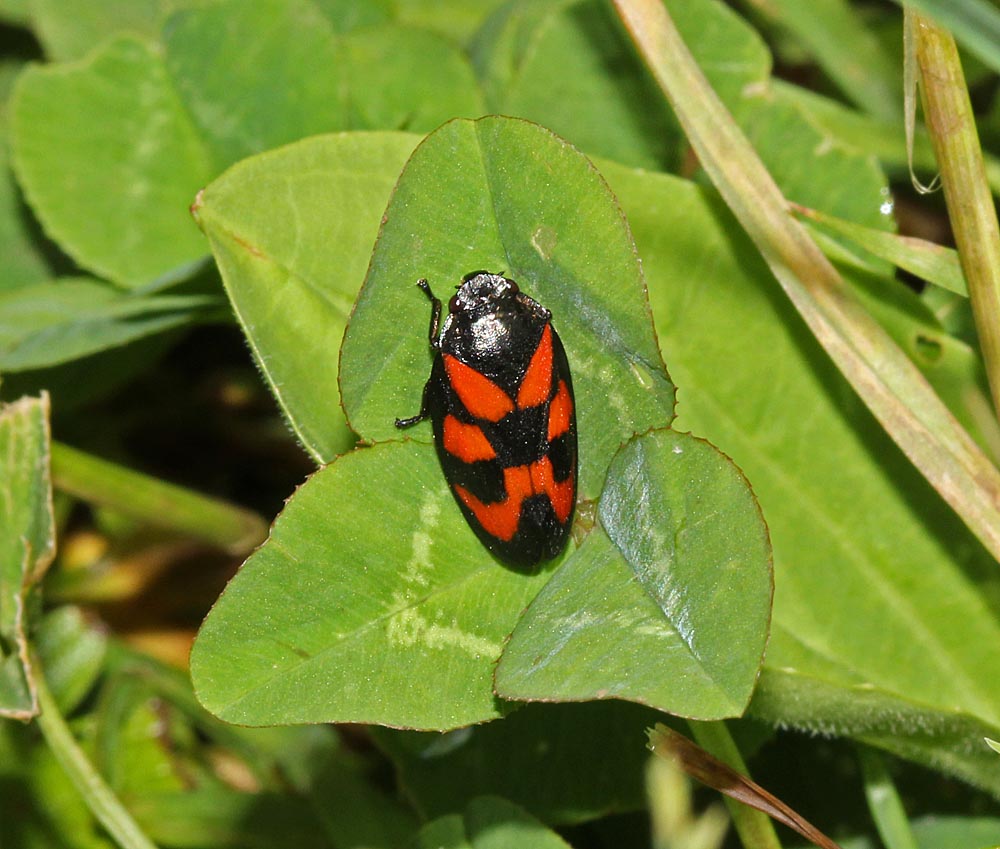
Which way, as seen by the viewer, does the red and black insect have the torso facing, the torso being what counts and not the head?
away from the camera

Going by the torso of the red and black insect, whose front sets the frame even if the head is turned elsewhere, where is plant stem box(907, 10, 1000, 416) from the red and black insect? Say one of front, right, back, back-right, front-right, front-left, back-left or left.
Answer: front-right
